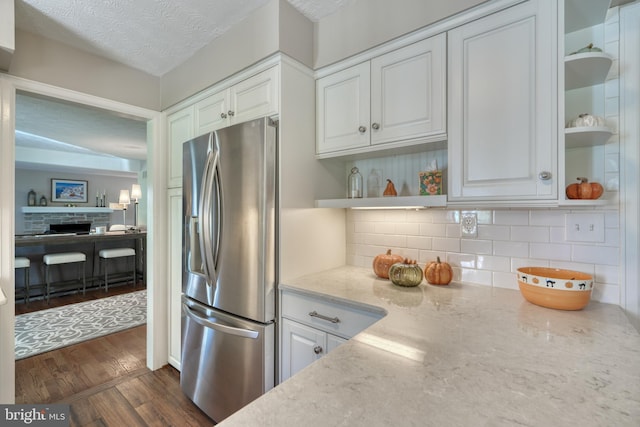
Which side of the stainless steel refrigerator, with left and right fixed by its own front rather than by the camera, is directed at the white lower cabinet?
left

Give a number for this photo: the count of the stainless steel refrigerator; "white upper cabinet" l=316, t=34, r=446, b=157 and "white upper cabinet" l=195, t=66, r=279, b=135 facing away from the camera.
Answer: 0

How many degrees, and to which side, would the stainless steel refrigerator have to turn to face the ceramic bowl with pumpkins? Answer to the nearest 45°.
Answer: approximately 90° to its left

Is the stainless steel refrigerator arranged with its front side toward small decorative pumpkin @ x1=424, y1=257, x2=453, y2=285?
no

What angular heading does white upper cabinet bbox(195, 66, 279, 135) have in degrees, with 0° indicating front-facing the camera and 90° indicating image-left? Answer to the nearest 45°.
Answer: approximately 45°

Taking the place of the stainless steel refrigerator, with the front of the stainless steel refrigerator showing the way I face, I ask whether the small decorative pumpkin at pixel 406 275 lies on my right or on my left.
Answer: on my left

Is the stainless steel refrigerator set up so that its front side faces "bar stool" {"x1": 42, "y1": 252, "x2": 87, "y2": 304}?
no

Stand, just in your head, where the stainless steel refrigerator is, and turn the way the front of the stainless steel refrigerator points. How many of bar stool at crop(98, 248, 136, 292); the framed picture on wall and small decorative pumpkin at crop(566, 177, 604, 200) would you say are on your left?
1

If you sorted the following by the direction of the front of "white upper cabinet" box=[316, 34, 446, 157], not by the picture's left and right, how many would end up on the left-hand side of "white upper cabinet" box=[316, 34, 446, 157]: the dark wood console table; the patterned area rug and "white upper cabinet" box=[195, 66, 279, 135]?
0

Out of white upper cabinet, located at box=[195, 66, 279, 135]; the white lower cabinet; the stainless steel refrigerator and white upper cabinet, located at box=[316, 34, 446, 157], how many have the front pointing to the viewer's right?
0
